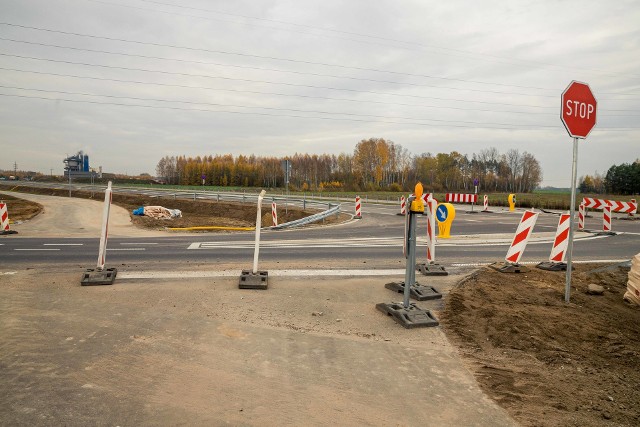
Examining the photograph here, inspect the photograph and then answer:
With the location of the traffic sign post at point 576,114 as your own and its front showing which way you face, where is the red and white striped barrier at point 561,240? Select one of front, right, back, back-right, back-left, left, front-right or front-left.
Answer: back-left

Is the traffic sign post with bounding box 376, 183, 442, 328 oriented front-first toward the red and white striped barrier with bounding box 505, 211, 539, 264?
no

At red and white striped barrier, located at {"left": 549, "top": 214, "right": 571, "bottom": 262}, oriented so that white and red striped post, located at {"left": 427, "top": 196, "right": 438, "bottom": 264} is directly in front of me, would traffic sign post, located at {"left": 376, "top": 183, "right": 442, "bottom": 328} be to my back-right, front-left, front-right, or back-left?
front-left

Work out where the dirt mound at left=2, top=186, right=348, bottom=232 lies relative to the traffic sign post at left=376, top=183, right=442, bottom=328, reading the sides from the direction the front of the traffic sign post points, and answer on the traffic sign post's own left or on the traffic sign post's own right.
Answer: on the traffic sign post's own right

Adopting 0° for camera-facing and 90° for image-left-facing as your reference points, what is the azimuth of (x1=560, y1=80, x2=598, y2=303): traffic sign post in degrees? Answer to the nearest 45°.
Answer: approximately 315°

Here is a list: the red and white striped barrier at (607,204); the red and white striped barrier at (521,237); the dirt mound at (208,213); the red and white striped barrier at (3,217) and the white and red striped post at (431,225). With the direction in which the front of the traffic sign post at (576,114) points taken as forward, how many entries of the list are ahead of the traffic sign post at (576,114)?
0

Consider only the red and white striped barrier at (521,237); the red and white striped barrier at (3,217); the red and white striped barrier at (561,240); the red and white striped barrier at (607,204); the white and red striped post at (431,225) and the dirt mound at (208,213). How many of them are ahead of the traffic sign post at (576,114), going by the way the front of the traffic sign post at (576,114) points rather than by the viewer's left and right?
0

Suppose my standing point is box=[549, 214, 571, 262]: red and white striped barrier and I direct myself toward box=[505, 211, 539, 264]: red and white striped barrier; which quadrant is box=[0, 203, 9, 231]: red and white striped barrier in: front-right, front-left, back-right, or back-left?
front-right

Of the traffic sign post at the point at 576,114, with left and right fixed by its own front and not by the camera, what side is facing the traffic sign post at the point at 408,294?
right

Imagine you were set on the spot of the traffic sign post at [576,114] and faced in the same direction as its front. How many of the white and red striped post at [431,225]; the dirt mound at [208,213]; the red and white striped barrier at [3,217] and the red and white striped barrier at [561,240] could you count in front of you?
0

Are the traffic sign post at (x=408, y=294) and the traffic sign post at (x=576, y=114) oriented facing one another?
no
